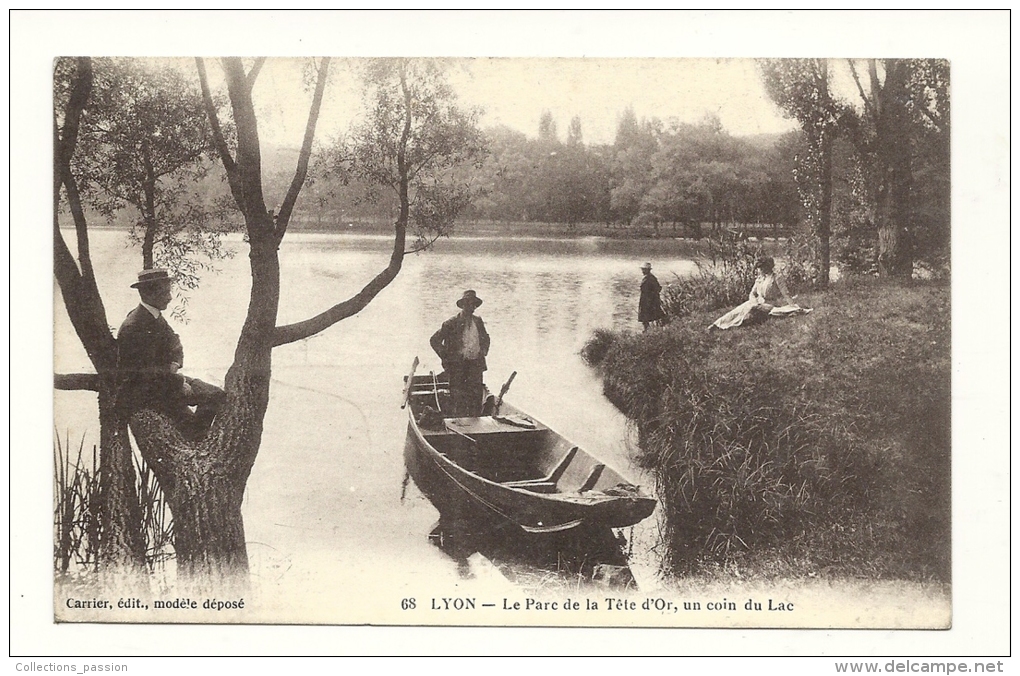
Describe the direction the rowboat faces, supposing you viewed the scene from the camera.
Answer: facing the viewer and to the right of the viewer
